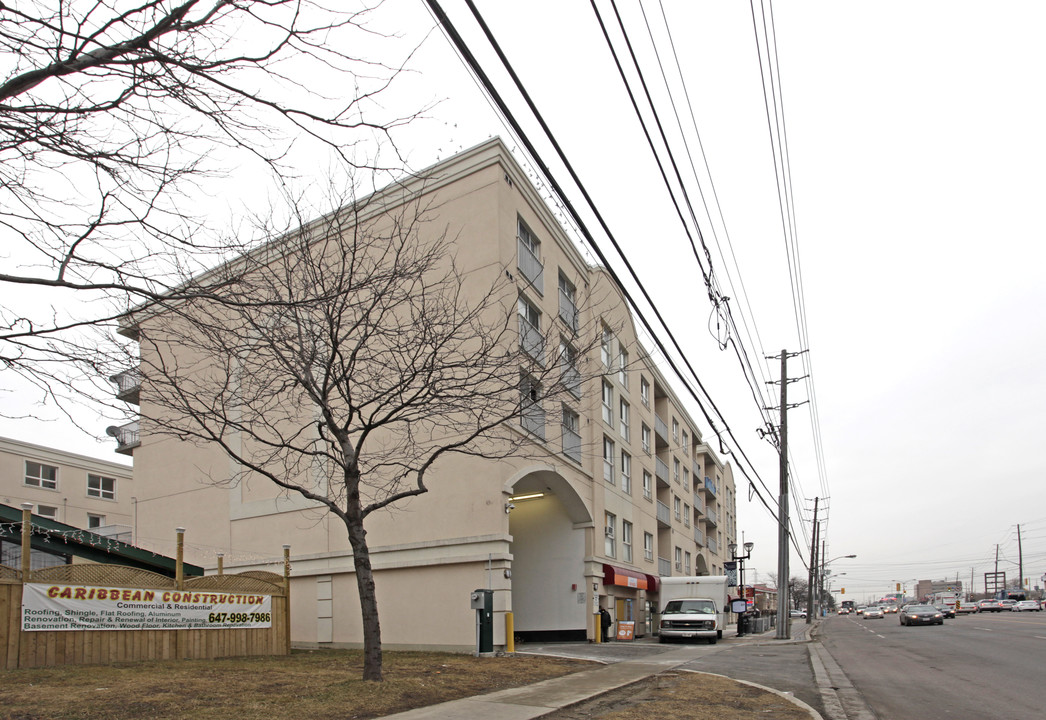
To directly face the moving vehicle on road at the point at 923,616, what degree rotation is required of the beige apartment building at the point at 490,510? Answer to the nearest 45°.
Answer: approximately 90° to its left

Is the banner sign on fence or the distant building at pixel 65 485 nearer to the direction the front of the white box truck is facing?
the banner sign on fence

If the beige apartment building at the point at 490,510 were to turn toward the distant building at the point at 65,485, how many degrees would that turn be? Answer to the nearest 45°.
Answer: approximately 180°

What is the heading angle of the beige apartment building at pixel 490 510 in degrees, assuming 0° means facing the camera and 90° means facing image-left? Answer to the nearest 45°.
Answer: approximately 315°

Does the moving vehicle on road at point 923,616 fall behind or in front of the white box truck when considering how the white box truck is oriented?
behind

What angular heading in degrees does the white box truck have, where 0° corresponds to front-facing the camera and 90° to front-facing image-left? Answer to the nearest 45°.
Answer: approximately 0°

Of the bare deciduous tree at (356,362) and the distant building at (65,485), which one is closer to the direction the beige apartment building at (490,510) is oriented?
the bare deciduous tree
